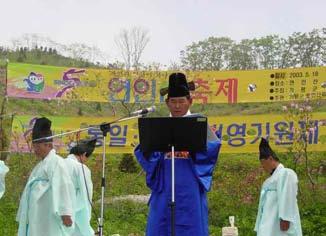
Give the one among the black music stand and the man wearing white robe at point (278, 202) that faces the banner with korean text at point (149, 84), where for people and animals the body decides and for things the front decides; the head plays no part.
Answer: the black music stand

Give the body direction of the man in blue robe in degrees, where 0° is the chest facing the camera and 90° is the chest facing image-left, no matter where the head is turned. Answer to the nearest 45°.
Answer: approximately 0°

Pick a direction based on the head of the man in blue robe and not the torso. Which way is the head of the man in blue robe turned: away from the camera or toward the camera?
toward the camera

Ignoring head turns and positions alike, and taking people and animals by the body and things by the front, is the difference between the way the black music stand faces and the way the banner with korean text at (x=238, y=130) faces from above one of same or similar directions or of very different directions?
very different directions

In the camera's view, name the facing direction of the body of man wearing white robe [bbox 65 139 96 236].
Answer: to the viewer's right

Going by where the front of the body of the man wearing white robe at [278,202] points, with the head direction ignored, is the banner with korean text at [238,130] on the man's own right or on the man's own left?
on the man's own right

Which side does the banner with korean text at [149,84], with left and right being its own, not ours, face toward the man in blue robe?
front

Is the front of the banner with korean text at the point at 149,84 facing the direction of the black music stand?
yes

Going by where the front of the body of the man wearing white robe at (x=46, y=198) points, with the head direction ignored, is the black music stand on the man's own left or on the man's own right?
on the man's own left

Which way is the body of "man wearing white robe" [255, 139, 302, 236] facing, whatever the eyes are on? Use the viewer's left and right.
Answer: facing the viewer and to the left of the viewer

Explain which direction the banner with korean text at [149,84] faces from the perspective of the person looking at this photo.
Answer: facing the viewer

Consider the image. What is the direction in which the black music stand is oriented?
away from the camera
